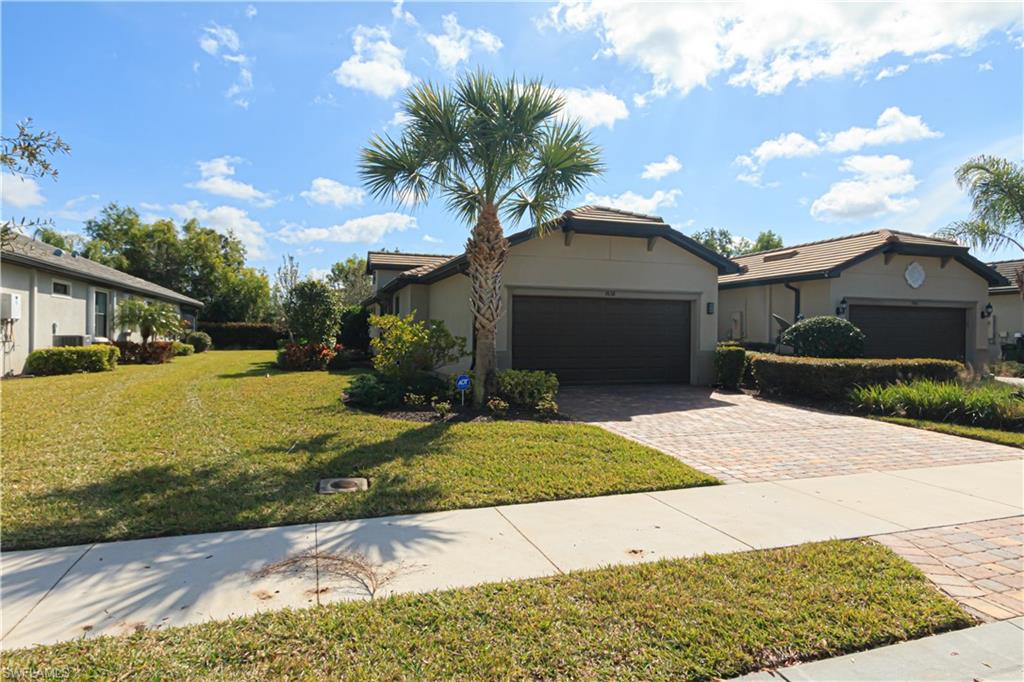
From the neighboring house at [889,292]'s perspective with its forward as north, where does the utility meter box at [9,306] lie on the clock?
The utility meter box is roughly at 3 o'clock from the neighboring house.

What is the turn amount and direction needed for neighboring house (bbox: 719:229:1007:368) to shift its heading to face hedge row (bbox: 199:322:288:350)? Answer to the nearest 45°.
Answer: approximately 135° to its right

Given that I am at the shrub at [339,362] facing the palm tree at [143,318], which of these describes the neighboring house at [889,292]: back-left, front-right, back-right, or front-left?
back-right

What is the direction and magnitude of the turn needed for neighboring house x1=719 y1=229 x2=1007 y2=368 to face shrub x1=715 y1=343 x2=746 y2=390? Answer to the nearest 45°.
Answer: approximately 90° to its right

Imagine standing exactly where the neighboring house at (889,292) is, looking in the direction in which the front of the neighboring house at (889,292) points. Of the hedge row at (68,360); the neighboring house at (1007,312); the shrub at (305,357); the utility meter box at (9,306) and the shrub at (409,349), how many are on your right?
4

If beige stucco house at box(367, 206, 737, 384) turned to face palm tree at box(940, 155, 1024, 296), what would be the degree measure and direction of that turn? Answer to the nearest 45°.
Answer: approximately 90° to its left

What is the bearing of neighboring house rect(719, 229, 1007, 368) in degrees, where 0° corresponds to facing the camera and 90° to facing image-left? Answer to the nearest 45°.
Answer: approximately 315°

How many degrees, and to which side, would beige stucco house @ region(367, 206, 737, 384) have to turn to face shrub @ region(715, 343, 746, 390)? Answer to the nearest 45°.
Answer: approximately 90° to its left

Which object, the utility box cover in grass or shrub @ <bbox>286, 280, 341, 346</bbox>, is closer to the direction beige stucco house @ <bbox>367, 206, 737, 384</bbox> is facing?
the utility box cover in grass
